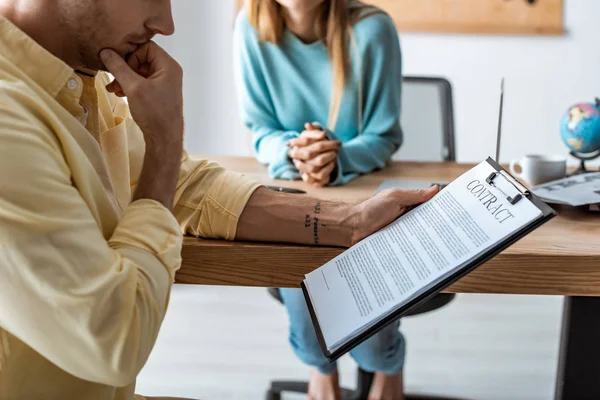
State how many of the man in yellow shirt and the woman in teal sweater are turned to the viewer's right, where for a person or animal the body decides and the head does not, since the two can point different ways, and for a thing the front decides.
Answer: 1

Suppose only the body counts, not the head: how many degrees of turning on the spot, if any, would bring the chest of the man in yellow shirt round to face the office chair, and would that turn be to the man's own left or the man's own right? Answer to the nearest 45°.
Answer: approximately 45° to the man's own left

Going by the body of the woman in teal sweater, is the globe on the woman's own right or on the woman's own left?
on the woman's own left

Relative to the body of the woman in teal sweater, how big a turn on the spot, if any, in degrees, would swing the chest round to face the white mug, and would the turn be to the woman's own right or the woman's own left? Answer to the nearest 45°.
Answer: approximately 45° to the woman's own left

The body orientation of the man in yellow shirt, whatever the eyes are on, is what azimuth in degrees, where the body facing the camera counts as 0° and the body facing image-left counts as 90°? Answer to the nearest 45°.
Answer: approximately 270°

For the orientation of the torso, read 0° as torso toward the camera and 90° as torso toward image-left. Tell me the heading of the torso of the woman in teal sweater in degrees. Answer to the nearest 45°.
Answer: approximately 0°

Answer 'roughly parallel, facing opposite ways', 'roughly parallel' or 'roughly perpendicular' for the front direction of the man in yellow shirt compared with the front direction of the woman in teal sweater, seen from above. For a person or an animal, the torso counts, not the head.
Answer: roughly perpendicular

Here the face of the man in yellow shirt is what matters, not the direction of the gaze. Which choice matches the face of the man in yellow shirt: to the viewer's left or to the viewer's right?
to the viewer's right

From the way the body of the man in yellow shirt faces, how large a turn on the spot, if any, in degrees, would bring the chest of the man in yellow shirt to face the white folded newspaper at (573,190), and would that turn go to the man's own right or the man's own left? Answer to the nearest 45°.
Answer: approximately 45° to the man's own left

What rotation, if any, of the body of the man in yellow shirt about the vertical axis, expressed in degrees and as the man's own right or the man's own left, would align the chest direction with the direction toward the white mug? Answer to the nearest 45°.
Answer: approximately 45° to the man's own left

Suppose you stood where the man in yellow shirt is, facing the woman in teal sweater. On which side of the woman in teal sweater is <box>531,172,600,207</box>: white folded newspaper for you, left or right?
right
